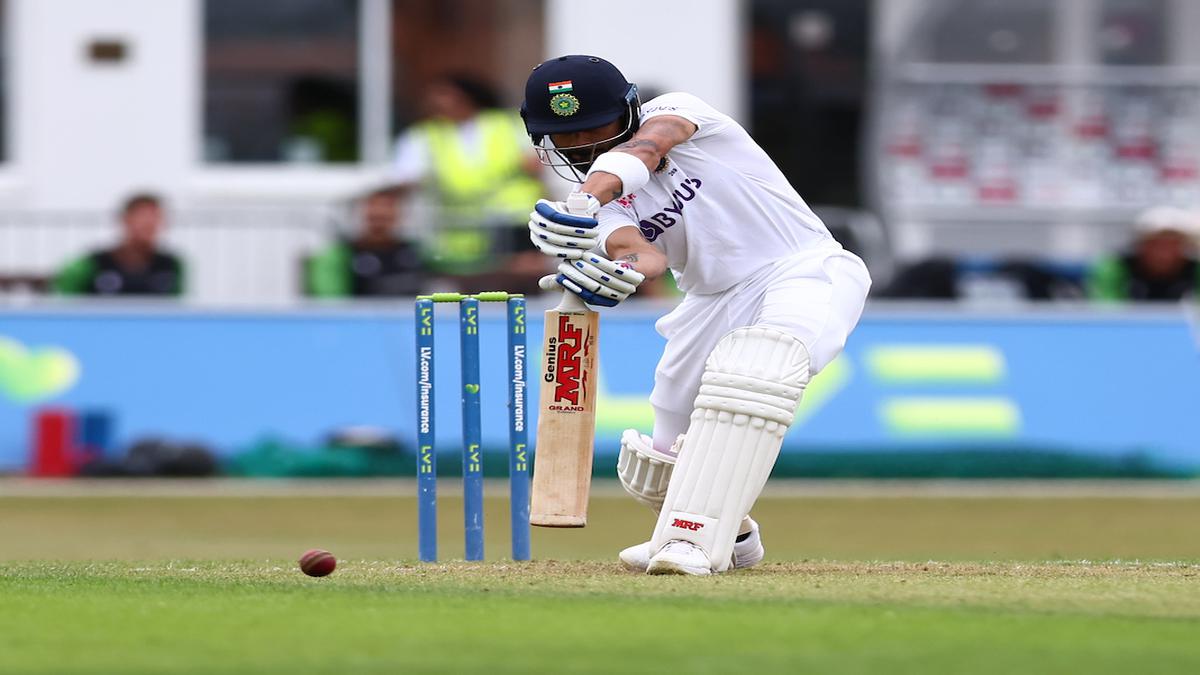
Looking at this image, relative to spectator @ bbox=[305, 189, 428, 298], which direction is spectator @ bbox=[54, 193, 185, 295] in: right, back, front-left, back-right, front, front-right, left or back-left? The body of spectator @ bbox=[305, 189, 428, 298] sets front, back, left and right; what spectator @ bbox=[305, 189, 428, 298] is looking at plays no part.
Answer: right

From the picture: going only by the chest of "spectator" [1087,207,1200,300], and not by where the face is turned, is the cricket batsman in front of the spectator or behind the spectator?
in front

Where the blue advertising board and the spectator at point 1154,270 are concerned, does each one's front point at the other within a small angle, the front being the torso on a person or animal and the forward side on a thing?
no

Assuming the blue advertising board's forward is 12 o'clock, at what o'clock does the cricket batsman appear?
The cricket batsman is roughly at 12 o'clock from the blue advertising board.

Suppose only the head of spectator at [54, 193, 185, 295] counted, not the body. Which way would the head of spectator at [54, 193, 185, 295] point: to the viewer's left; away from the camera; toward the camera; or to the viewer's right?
toward the camera

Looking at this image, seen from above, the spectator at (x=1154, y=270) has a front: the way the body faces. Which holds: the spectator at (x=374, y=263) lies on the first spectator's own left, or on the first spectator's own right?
on the first spectator's own right

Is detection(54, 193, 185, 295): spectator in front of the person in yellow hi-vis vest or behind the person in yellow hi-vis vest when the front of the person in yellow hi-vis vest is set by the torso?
in front

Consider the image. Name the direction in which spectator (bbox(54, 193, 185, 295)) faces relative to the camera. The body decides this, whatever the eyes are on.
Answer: toward the camera

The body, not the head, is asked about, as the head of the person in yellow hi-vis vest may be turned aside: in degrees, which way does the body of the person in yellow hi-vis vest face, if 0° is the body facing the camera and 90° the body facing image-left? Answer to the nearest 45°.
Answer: approximately 45°

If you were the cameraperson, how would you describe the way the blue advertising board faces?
facing the viewer

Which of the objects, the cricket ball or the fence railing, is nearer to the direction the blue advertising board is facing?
the cricket ball

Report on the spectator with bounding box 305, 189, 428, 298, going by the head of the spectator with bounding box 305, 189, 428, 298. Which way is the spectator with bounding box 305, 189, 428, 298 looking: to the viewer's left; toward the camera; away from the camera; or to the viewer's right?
toward the camera

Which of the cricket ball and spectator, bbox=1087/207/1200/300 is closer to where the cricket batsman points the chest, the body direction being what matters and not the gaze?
the cricket ball

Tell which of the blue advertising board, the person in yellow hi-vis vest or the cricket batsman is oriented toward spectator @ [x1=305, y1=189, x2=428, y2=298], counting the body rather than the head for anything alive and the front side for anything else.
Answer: the person in yellow hi-vis vest

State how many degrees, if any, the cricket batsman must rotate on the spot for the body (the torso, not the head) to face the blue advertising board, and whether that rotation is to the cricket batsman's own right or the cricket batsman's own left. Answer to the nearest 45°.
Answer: approximately 135° to the cricket batsman's own right

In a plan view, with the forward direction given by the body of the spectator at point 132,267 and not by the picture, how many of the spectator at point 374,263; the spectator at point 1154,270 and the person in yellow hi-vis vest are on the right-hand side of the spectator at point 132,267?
0

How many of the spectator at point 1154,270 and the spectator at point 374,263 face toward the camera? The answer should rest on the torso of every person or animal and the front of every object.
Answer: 2

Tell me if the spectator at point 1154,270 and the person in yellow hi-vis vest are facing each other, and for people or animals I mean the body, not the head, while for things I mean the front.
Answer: no
